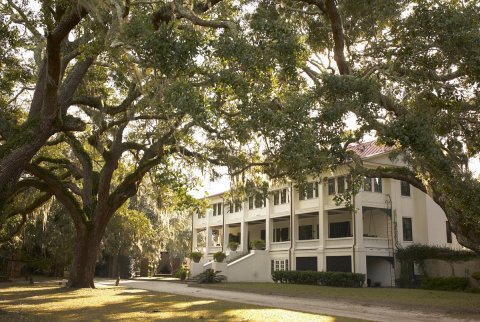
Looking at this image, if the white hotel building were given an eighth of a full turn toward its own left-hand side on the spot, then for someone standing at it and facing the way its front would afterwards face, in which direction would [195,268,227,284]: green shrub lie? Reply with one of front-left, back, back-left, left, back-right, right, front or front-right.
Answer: right

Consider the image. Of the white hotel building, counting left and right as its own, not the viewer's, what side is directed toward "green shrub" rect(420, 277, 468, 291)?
left

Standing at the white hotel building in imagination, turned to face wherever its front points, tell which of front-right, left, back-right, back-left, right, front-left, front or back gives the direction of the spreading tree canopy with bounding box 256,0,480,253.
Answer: front-left

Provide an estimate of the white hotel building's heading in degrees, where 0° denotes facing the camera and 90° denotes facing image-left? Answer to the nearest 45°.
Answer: approximately 45°

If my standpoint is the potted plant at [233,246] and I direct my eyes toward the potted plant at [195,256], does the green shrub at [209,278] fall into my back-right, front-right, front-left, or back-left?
front-left

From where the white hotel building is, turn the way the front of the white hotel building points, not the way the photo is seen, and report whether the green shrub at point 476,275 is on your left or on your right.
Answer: on your left
